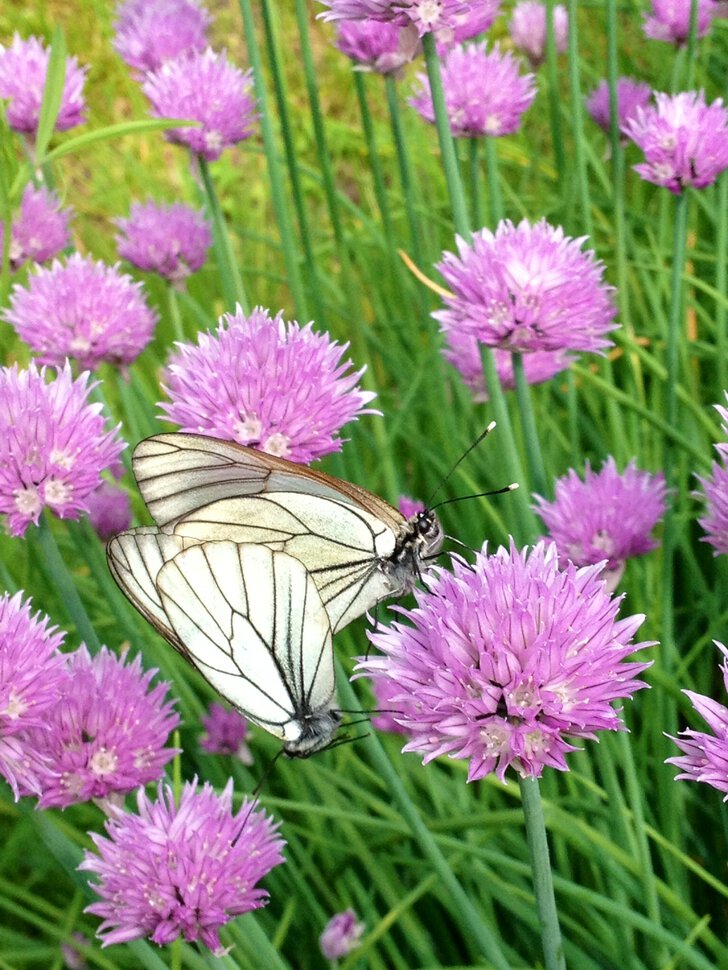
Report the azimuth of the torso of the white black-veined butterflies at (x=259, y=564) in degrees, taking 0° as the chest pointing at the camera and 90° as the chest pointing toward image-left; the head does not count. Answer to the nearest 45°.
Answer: approximately 270°

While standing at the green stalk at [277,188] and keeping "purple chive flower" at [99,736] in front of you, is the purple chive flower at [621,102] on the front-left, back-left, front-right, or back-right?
back-left
